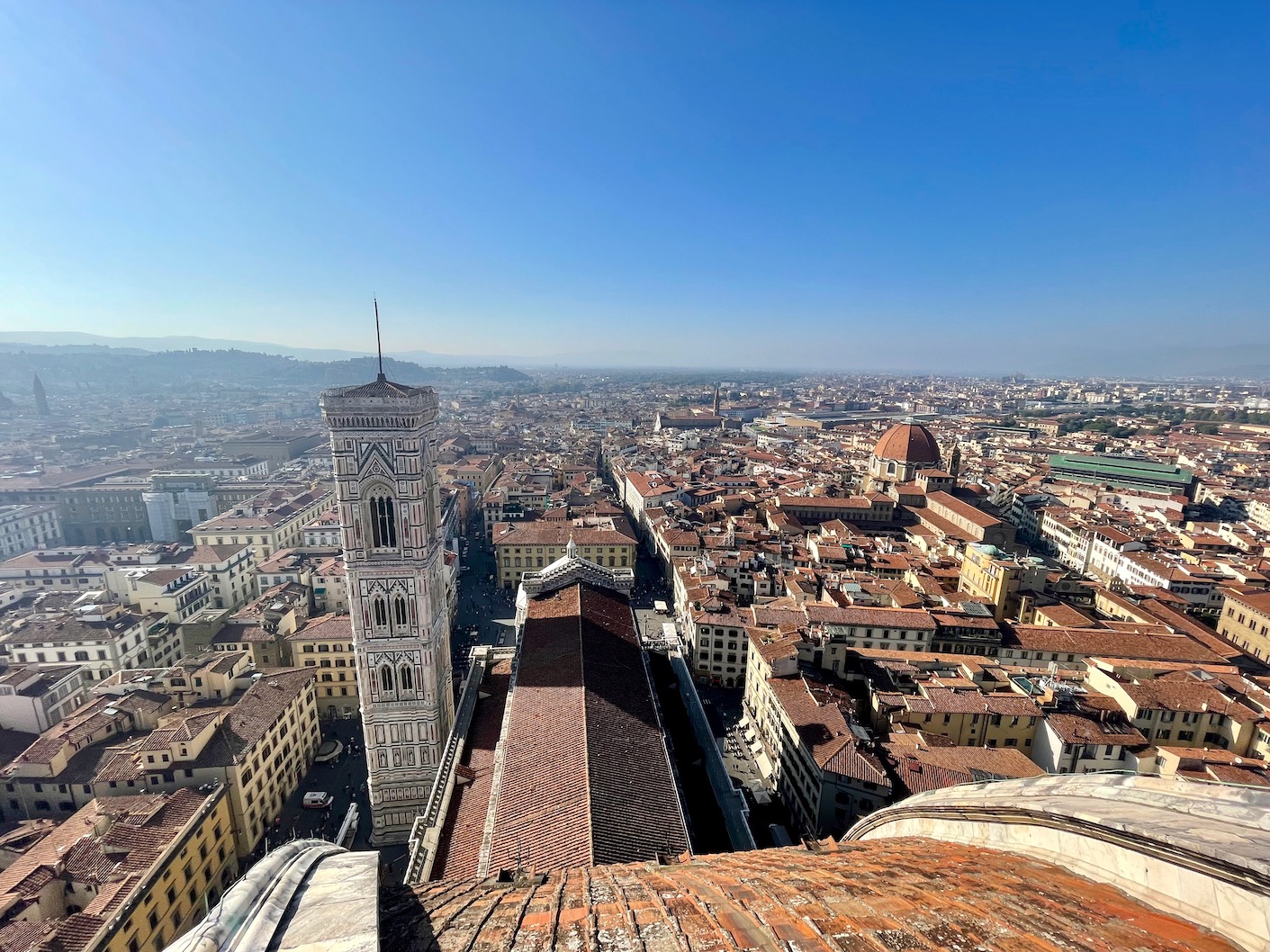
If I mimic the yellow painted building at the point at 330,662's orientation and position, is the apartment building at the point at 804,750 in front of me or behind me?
in front

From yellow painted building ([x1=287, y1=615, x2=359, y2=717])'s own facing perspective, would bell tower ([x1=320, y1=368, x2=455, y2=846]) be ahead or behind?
ahead

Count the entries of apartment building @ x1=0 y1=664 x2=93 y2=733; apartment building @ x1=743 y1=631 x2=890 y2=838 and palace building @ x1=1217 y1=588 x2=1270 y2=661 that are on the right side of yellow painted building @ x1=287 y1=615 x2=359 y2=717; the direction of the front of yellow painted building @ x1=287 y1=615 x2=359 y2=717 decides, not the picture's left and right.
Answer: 1

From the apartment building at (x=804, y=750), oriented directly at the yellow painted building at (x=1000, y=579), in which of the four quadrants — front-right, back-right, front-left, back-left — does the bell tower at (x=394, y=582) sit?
back-left

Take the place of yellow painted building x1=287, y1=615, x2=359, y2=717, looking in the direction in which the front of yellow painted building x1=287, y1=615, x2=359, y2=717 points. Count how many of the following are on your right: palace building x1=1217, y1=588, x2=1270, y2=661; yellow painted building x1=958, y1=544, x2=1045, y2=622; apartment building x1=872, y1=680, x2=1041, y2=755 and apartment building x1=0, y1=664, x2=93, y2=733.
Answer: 1

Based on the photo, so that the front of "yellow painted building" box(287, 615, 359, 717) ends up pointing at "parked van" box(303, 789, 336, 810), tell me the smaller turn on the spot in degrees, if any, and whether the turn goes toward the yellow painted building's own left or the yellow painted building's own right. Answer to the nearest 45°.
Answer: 0° — it already faces it

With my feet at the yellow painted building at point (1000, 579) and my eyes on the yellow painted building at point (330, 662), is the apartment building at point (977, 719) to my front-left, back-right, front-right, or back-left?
front-left

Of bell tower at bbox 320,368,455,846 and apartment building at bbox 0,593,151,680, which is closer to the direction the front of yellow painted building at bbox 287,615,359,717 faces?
the bell tower

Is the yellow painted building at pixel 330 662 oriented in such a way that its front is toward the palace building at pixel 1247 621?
no

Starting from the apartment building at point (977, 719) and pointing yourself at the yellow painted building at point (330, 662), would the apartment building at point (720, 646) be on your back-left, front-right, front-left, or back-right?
front-right

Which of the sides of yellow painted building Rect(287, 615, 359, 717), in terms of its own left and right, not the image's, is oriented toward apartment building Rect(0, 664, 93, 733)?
right

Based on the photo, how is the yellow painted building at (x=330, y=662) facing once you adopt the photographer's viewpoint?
facing the viewer

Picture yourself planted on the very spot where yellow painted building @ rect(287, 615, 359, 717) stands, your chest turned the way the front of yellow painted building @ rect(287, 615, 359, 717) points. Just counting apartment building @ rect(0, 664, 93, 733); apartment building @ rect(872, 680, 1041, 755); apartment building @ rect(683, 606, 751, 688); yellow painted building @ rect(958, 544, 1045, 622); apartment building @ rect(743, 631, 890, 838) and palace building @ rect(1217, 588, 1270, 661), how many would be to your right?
1

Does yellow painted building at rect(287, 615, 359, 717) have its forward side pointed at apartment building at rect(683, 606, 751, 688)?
no
